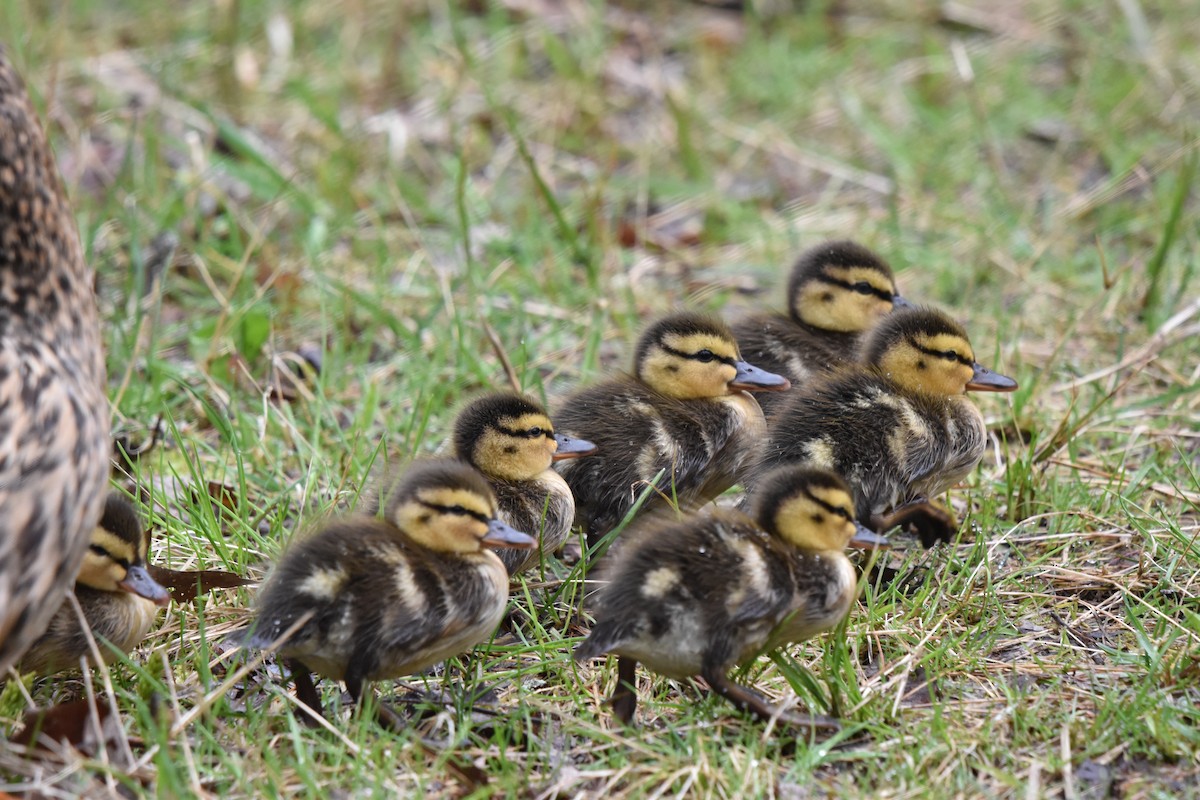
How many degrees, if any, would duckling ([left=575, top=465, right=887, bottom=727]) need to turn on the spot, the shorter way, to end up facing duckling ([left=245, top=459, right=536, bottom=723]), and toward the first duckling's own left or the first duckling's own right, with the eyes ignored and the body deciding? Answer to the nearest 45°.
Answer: approximately 180°

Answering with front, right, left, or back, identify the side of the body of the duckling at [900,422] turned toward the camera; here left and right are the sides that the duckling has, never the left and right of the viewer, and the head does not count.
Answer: right

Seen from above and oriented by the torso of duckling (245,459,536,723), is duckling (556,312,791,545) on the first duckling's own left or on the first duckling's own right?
on the first duckling's own left

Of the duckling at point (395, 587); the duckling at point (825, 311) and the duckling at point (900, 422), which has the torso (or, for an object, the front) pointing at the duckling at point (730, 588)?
the duckling at point (395, 587)

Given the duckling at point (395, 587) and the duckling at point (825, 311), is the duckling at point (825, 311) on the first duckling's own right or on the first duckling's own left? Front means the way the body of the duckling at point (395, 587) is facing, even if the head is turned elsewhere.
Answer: on the first duckling's own left

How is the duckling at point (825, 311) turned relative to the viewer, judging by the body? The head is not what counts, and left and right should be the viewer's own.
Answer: facing to the right of the viewer

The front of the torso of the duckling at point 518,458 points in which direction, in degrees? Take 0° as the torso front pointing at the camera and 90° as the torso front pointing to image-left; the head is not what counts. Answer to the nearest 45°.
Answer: approximately 270°

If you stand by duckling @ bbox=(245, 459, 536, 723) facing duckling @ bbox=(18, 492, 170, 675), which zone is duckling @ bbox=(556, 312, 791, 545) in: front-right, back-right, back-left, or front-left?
back-right

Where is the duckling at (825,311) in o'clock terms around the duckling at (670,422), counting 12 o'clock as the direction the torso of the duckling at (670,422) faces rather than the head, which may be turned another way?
the duckling at (825,311) is roughly at 10 o'clock from the duckling at (670,422).

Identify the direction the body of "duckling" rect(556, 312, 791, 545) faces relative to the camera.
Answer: to the viewer's right

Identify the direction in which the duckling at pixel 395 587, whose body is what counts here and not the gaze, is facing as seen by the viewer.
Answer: to the viewer's right

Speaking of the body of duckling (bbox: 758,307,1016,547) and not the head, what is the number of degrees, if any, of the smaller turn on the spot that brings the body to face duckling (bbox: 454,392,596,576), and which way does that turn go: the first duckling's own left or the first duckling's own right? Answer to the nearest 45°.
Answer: approximately 135° to the first duckling's own right

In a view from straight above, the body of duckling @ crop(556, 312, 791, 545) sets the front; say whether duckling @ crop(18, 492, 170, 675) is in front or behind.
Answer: behind

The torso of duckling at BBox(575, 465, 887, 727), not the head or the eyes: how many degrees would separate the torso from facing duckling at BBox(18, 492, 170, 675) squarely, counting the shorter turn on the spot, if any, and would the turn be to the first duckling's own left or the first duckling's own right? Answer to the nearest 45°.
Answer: approximately 180°

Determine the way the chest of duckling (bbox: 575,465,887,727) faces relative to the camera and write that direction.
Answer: to the viewer's right
